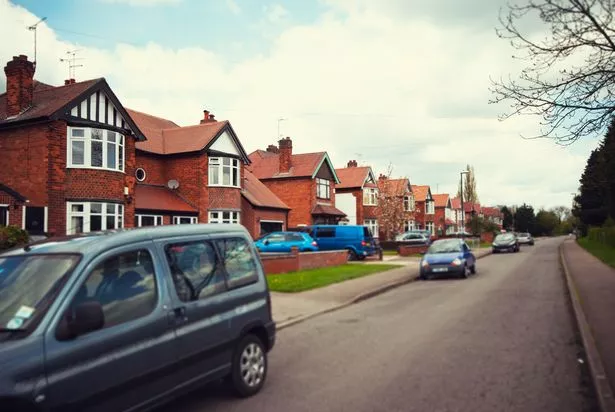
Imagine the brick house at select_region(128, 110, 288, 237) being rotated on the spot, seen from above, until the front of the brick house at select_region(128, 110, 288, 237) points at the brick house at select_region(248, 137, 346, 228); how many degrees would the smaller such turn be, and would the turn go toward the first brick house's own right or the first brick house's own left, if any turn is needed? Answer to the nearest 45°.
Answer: approximately 90° to the first brick house's own left

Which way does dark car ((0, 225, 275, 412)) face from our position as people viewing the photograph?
facing the viewer and to the left of the viewer

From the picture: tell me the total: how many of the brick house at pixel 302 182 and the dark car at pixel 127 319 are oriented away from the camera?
0

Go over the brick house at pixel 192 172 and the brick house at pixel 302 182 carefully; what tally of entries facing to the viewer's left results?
0

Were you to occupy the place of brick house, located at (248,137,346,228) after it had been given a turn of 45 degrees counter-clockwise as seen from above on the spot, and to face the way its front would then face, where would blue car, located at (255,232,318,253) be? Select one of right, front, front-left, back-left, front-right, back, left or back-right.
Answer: right

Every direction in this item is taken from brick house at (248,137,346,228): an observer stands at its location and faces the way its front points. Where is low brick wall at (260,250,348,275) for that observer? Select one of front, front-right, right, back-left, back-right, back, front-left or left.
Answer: front-right

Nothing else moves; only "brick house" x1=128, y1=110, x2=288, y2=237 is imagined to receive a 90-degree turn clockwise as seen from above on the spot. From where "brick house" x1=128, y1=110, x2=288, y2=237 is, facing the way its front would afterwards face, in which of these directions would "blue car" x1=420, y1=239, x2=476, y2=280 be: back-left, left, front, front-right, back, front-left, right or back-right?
left

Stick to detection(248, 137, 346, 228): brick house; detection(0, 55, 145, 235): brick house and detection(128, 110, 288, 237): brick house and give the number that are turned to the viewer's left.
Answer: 0

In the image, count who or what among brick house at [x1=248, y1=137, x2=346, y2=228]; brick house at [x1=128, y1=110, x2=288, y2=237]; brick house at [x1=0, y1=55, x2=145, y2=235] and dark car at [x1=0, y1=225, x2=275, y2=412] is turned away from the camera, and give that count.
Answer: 0

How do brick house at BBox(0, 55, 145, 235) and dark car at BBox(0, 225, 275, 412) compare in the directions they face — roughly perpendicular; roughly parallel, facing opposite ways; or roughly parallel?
roughly perpendicular

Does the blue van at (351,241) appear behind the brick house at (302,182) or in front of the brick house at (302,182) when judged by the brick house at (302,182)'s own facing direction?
in front

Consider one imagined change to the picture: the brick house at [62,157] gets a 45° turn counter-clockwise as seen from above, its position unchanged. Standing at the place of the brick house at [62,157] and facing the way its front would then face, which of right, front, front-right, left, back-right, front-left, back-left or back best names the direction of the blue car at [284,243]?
front

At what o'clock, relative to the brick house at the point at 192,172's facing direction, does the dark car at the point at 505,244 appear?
The dark car is roughly at 10 o'clock from the brick house.

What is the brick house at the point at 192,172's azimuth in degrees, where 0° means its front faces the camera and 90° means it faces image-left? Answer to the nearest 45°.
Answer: approximately 315°

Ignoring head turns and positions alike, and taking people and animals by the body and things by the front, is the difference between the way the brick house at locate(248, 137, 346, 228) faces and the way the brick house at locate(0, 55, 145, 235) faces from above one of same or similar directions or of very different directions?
same or similar directions

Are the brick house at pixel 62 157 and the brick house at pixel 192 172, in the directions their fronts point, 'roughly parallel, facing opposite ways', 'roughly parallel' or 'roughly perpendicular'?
roughly parallel

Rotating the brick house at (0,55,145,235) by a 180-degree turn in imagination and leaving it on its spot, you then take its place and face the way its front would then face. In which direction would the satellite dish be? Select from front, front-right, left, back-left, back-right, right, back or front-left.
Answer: right

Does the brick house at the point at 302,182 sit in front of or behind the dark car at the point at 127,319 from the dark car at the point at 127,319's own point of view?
behind
